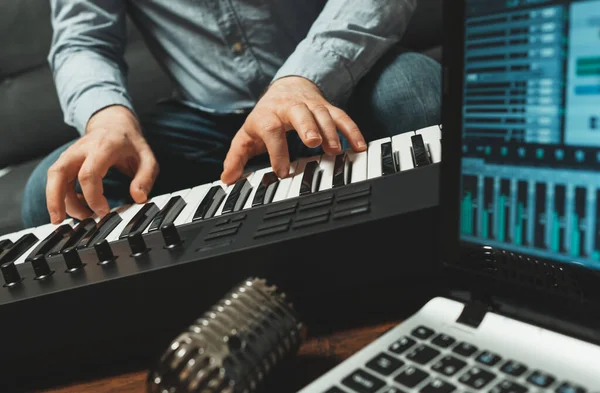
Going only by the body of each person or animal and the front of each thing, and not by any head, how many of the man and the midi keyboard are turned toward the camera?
1

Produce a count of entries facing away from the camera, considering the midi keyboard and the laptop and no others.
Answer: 1

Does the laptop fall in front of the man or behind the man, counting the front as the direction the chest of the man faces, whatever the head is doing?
in front

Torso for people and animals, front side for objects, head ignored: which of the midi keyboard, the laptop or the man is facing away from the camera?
the midi keyboard

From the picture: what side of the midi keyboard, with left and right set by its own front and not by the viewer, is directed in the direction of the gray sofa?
front

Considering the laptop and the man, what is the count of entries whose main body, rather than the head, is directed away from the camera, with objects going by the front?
0

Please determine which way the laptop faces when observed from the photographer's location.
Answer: facing the viewer and to the left of the viewer

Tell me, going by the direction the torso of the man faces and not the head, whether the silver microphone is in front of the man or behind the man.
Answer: in front

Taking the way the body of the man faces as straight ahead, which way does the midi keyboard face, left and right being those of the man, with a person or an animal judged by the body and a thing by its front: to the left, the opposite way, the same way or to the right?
the opposite way

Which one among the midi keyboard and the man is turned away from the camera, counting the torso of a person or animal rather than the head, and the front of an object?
the midi keyboard

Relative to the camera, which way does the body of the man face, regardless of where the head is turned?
toward the camera

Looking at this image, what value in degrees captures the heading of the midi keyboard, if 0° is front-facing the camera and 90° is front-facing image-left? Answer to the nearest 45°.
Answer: approximately 180°
